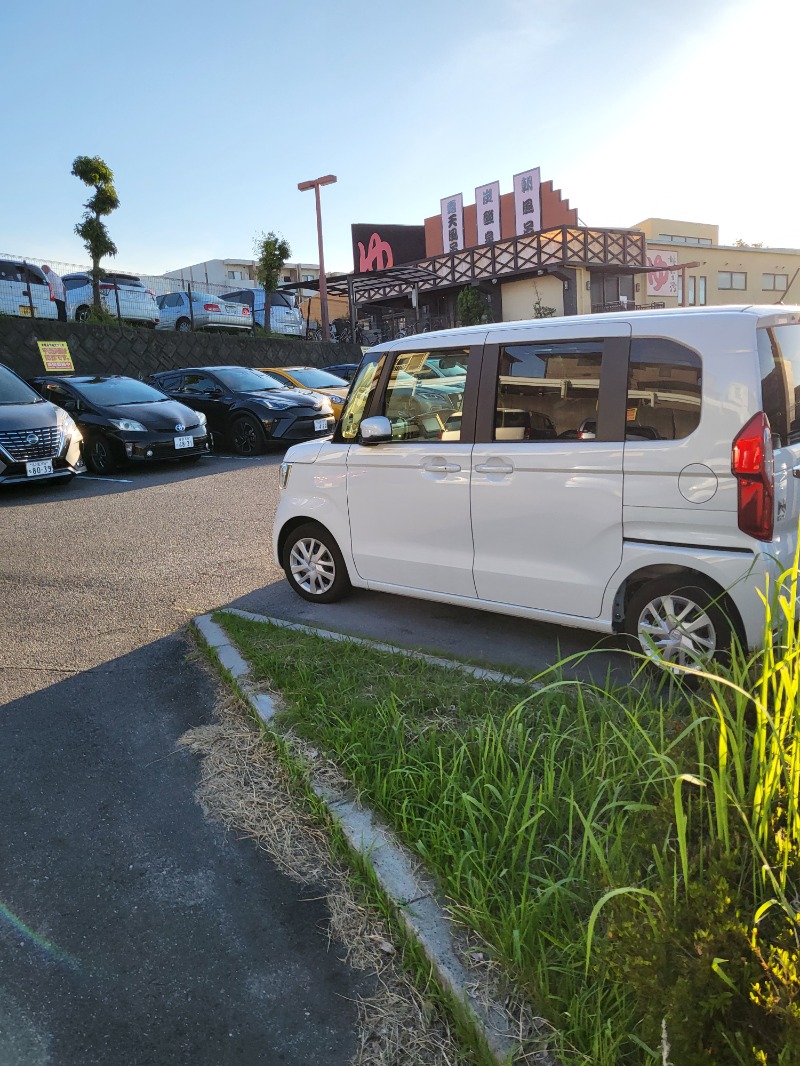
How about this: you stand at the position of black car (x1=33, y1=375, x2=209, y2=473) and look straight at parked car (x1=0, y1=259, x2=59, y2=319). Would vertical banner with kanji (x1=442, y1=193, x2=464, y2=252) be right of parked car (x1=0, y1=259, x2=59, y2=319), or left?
right

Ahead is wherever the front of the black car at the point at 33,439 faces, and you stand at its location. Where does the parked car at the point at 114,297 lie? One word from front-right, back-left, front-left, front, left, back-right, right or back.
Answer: back-left

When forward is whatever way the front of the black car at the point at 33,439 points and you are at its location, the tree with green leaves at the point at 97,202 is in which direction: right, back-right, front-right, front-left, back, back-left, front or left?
back-left

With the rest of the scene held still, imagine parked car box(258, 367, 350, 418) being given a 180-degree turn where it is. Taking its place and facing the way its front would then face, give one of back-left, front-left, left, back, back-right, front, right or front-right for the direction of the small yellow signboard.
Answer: front-left

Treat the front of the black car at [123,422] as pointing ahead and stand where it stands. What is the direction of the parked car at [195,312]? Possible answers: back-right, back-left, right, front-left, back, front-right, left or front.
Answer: back-left

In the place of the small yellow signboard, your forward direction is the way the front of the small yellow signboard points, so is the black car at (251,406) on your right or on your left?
on your left

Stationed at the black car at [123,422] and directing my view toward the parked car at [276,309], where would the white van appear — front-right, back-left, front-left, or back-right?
back-right

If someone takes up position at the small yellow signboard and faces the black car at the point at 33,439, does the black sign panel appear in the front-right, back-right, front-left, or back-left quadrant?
back-left

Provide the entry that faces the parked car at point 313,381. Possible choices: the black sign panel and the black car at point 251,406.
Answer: the black sign panel

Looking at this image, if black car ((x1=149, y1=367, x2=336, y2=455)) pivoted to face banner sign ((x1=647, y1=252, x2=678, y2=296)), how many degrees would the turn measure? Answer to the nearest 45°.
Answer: approximately 90° to its left

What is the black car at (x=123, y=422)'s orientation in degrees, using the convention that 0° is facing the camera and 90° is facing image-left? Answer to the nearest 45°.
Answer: approximately 315°
